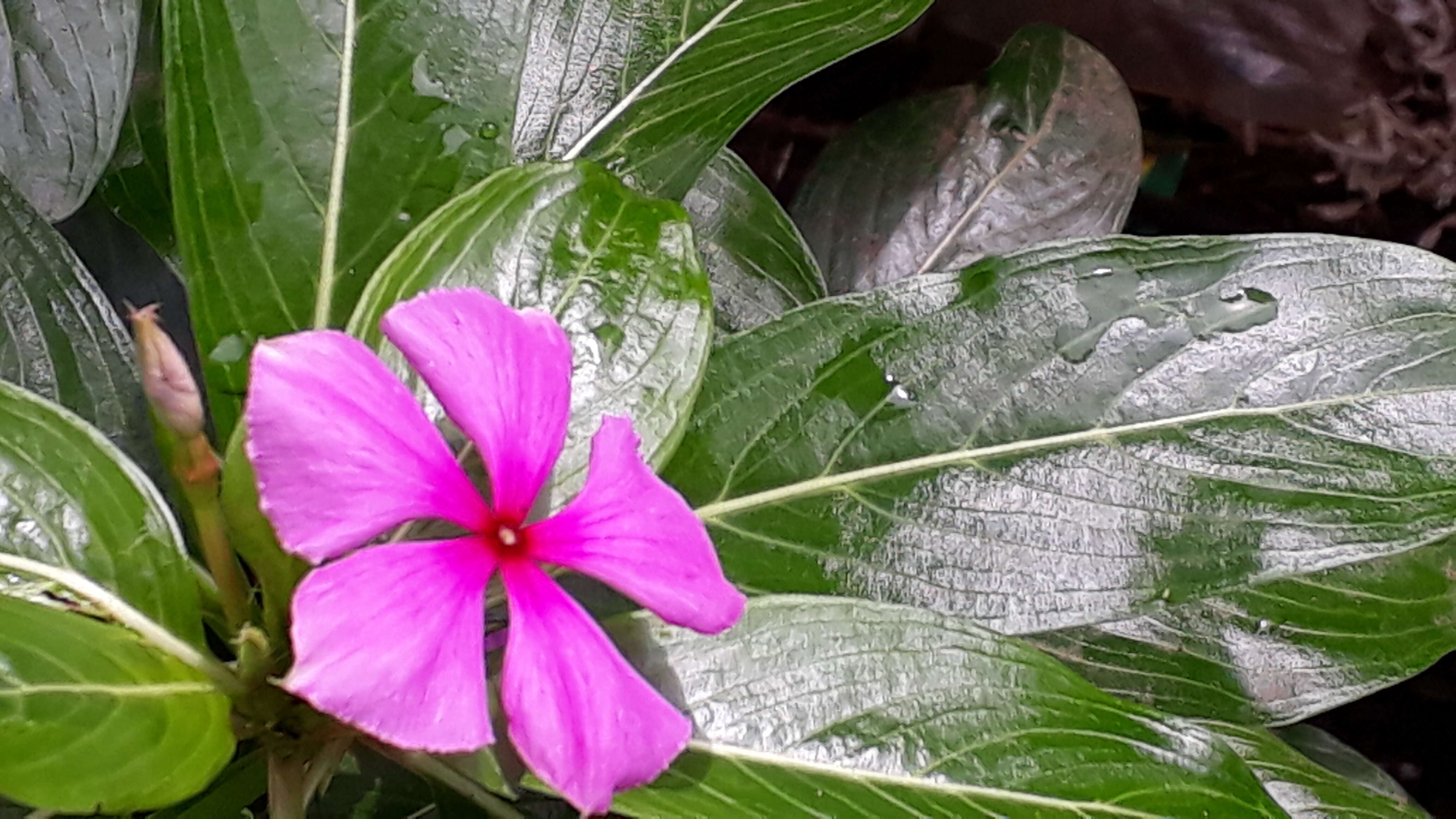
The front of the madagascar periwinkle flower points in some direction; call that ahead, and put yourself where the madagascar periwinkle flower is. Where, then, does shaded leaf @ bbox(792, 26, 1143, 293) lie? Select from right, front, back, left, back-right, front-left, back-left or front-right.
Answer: back-left

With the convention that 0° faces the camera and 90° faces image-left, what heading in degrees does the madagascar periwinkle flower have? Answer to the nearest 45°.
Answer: approximately 0°
